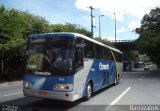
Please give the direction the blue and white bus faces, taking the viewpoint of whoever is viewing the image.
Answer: facing the viewer and to the left of the viewer

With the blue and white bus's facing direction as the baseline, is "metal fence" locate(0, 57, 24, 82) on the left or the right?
on its right
